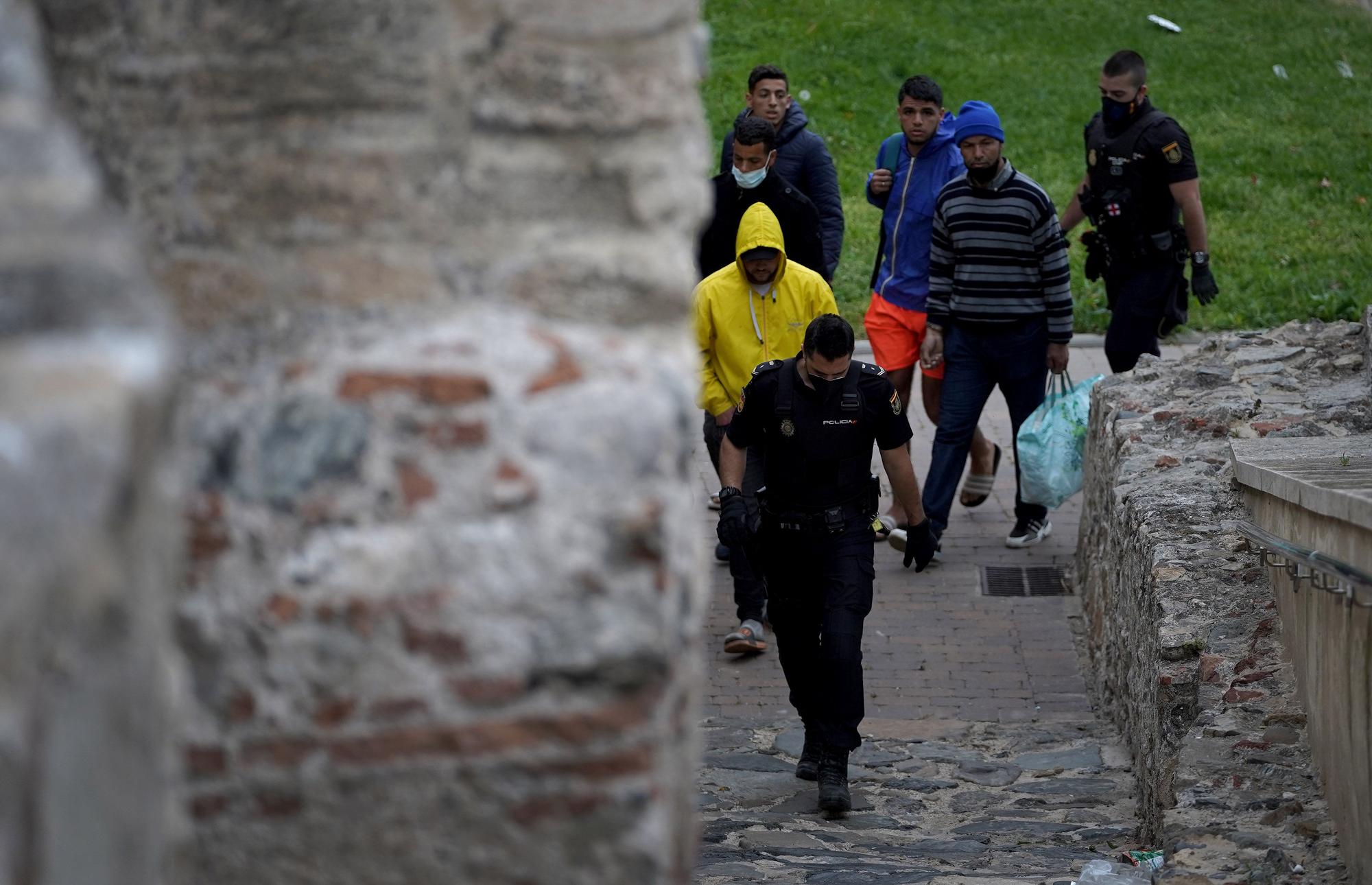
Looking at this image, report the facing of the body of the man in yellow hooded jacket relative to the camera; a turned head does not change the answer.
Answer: toward the camera

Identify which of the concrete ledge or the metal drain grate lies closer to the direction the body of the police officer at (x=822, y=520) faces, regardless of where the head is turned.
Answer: the concrete ledge

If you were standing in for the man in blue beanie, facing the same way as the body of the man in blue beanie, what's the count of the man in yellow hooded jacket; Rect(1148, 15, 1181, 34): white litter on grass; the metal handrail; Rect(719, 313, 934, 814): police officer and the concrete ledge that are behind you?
1

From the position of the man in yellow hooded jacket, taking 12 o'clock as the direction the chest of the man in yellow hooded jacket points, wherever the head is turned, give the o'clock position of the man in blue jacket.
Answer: The man in blue jacket is roughly at 7 o'clock from the man in yellow hooded jacket.

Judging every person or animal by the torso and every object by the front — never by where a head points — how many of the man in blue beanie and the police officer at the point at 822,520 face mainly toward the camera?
2

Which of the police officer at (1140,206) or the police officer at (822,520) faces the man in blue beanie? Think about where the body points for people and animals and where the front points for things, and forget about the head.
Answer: the police officer at (1140,206)

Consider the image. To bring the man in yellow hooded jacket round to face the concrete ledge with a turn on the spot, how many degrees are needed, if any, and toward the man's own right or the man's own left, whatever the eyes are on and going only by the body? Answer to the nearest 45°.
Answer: approximately 45° to the man's own left

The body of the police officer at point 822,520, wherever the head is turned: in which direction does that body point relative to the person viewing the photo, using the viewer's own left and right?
facing the viewer

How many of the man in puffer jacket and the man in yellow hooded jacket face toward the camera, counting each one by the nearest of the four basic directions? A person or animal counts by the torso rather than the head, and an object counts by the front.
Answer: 2

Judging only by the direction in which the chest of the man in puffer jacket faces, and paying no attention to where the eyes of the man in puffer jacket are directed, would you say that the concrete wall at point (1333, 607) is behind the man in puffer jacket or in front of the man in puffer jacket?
in front

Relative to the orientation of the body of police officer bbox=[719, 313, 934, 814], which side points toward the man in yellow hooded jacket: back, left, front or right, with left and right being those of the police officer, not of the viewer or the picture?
back

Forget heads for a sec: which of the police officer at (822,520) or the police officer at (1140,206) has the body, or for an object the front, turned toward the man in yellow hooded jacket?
the police officer at (1140,206)

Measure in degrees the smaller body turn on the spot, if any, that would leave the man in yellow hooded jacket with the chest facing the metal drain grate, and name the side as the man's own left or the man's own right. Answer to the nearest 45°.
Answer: approximately 135° to the man's own left
